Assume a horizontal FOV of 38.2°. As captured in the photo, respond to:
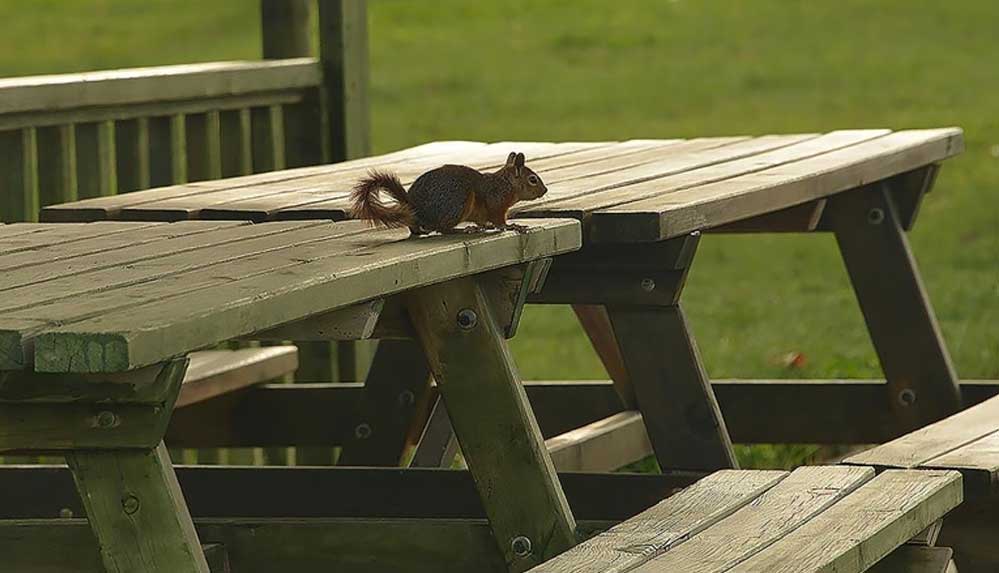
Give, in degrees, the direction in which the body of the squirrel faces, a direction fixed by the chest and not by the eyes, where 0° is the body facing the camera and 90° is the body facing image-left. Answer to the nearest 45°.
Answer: approximately 270°

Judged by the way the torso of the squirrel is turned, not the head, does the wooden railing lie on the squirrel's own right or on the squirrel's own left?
on the squirrel's own left
